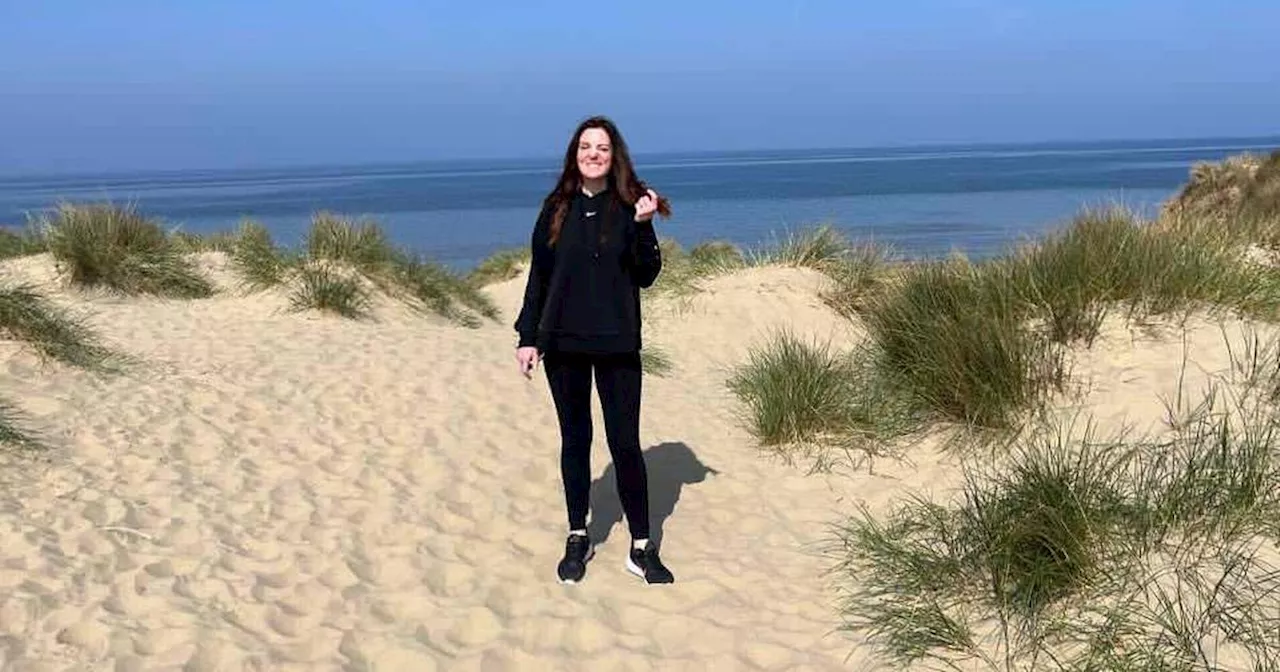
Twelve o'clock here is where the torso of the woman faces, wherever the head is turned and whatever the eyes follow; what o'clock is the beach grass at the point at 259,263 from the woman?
The beach grass is roughly at 5 o'clock from the woman.

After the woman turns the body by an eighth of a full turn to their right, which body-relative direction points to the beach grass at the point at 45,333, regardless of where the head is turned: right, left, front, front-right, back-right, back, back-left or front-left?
right

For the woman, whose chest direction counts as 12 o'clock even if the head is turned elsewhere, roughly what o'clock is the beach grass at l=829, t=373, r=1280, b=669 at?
The beach grass is roughly at 10 o'clock from the woman.

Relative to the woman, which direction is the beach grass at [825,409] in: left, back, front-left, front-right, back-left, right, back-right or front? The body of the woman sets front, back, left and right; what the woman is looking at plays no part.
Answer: back-left

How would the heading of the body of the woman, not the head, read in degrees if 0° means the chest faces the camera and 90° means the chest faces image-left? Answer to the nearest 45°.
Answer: approximately 0°

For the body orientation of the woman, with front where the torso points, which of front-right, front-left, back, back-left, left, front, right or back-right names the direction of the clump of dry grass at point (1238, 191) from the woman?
back-left

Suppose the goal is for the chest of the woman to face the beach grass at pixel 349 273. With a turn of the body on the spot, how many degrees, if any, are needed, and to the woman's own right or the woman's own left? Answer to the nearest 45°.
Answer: approximately 180°

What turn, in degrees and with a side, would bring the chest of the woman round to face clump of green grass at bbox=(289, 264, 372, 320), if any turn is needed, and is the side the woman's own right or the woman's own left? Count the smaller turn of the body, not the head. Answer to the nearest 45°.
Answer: approximately 135° to the woman's own right

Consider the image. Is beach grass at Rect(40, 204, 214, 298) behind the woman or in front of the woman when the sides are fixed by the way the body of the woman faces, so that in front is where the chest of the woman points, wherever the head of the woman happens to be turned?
behind
